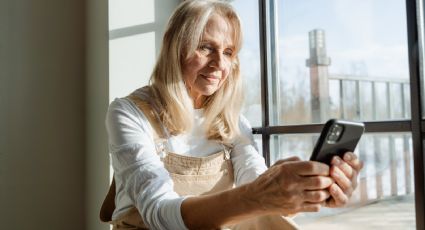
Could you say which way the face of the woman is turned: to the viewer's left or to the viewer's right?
to the viewer's right

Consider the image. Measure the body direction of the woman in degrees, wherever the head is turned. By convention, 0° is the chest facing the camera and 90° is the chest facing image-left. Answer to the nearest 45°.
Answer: approximately 315°
